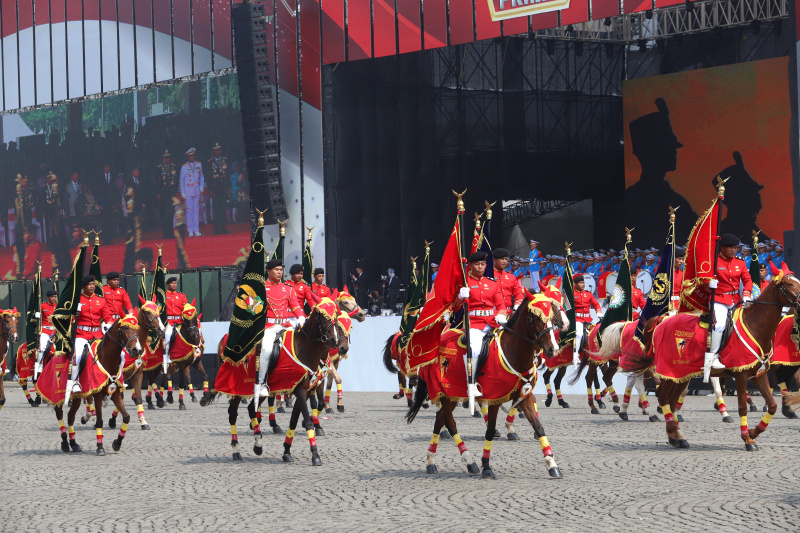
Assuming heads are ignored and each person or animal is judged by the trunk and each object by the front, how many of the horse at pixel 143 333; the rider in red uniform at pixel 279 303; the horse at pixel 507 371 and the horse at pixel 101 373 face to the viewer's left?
0

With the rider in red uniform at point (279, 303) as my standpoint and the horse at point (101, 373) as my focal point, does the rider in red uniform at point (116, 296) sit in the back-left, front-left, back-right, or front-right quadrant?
front-right

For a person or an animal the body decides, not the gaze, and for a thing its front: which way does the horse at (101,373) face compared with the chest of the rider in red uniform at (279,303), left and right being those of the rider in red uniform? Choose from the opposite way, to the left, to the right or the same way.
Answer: the same way

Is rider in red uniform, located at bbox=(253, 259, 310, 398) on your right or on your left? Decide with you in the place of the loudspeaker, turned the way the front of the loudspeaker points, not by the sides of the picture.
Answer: on your left

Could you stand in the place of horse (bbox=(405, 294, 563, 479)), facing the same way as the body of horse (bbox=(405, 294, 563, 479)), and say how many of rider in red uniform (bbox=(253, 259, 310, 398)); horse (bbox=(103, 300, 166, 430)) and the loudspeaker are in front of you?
0

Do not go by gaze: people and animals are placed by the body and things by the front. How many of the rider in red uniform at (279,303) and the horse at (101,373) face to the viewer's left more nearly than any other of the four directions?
0

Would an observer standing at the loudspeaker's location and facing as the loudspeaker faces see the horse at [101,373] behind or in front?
in front

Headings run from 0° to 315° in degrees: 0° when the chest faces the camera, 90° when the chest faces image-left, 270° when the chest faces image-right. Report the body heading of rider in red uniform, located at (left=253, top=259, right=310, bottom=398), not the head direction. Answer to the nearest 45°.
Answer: approximately 315°

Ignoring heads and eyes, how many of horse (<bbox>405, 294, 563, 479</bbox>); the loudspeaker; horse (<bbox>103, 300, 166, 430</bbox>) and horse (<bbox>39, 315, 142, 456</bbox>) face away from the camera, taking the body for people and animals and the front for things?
0

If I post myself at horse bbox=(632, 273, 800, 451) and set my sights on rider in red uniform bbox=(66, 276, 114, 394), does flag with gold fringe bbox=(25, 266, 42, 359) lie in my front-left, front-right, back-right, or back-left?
front-right

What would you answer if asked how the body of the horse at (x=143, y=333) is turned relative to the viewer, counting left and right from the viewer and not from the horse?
facing the viewer and to the right of the viewer

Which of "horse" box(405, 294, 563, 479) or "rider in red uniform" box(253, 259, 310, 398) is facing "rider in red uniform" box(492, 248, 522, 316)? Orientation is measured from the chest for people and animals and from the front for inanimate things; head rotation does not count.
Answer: "rider in red uniform" box(253, 259, 310, 398)

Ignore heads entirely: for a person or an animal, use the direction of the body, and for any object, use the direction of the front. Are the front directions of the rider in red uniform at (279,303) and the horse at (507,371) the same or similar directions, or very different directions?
same or similar directions

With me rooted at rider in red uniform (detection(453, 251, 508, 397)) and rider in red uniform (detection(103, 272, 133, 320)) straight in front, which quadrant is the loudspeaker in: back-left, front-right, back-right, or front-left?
front-right

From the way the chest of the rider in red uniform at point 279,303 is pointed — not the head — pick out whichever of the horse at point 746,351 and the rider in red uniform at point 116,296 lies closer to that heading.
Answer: the horse

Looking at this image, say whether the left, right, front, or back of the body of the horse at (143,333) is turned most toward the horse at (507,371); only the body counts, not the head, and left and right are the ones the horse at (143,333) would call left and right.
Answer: front

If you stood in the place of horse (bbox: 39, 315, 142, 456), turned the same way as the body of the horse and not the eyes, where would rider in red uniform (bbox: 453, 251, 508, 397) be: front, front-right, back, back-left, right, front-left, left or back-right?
front
